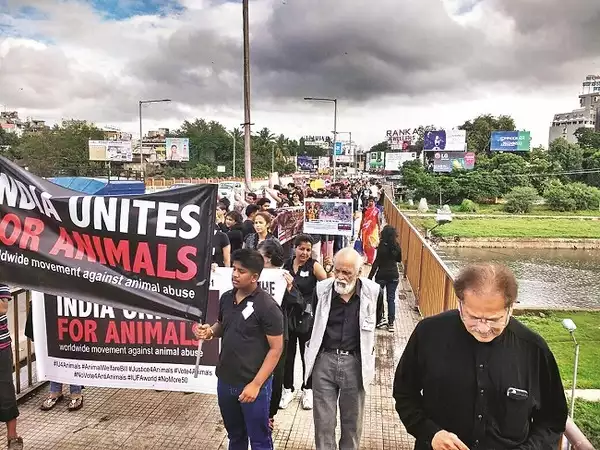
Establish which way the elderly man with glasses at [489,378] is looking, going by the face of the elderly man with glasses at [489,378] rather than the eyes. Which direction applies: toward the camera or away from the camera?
toward the camera

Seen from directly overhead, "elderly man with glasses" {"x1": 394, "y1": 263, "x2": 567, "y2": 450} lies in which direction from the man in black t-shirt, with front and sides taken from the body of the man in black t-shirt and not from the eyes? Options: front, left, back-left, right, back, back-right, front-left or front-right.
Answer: left

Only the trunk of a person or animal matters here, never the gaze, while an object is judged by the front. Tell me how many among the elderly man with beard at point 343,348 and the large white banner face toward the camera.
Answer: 2

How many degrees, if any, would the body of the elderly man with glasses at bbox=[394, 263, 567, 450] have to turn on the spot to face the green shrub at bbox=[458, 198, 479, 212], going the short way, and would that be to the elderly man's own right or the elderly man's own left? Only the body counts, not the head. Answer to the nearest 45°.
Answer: approximately 180°

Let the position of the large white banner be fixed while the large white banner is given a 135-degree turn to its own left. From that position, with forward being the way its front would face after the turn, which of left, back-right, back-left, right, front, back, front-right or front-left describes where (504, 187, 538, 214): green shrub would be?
front

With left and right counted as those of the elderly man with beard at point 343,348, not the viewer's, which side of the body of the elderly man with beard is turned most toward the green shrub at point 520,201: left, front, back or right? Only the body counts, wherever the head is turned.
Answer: back

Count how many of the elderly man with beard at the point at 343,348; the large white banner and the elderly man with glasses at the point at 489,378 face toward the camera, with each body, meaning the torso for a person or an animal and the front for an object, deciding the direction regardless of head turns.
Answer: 3

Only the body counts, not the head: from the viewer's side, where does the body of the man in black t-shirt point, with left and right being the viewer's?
facing the viewer and to the left of the viewer

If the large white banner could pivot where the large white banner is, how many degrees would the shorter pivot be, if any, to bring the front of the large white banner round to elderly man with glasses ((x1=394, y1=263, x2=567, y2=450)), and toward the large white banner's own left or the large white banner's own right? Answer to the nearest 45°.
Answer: approximately 45° to the large white banner's own left

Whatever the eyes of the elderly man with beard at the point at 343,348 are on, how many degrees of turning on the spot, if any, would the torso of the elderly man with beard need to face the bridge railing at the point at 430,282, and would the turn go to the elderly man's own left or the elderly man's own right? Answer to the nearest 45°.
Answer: approximately 180°

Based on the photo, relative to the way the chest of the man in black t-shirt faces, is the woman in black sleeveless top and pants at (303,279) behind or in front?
behind

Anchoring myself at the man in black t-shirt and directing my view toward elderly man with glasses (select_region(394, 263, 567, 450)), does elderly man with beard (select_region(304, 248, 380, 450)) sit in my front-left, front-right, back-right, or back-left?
front-left

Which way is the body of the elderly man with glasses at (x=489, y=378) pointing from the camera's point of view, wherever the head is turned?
toward the camera

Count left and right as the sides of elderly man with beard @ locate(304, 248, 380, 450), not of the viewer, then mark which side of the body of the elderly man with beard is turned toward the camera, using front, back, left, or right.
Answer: front

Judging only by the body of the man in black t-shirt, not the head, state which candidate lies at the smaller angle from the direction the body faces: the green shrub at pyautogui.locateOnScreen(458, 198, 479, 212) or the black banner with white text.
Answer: the black banner with white text
